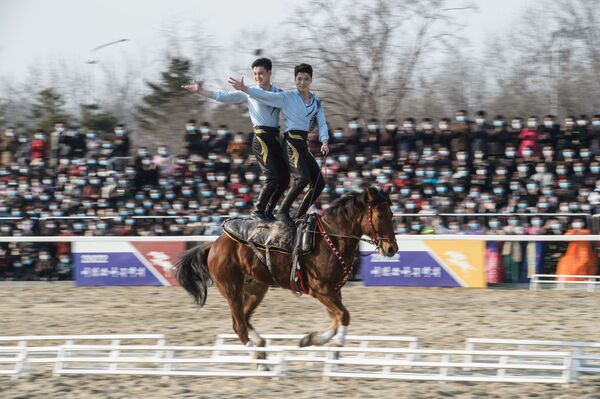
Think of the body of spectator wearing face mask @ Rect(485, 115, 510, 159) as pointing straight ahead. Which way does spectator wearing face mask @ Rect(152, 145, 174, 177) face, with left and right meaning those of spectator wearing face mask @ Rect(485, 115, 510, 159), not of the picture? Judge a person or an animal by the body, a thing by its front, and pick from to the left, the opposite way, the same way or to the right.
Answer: the same way

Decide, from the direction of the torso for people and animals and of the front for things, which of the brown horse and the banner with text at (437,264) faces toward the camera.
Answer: the banner with text

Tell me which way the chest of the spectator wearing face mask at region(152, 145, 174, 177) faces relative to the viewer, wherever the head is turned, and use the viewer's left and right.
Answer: facing the viewer

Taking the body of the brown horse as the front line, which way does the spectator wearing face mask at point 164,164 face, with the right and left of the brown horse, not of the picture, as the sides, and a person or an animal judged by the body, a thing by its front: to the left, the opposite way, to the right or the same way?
to the right

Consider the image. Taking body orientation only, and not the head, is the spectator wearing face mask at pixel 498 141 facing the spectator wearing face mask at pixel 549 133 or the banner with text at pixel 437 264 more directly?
the banner with text

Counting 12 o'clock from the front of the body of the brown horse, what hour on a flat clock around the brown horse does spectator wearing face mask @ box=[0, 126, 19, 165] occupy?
The spectator wearing face mask is roughly at 8 o'clock from the brown horse.

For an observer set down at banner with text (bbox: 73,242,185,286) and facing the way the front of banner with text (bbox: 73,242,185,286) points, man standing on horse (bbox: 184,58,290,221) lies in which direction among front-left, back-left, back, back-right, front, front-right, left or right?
front

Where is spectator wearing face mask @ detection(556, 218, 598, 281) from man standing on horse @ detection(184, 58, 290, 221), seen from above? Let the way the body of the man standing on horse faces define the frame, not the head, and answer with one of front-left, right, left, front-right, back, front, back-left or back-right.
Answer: left

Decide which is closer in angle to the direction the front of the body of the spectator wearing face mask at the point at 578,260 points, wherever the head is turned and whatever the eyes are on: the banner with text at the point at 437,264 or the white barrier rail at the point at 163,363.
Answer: the white barrier rail

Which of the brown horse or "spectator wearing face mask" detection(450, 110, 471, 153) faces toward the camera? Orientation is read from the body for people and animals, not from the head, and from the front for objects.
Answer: the spectator wearing face mask

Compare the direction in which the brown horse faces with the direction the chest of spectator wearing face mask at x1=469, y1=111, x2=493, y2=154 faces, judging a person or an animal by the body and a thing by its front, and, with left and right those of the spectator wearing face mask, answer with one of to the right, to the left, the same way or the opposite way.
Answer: to the left

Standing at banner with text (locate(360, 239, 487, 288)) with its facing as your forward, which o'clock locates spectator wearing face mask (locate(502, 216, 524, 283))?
The spectator wearing face mask is roughly at 9 o'clock from the banner with text.

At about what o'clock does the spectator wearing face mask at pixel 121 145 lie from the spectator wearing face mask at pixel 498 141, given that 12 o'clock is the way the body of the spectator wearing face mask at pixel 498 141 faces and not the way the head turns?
the spectator wearing face mask at pixel 121 145 is roughly at 3 o'clock from the spectator wearing face mask at pixel 498 141.

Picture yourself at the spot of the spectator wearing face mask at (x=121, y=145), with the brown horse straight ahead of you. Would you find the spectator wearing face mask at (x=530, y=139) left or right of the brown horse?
left

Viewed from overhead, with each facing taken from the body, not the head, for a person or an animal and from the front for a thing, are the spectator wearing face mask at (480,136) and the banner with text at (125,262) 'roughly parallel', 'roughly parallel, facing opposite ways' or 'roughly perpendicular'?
roughly parallel

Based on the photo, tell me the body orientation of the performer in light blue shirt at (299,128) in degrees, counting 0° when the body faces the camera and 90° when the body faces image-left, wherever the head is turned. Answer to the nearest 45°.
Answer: approximately 315°

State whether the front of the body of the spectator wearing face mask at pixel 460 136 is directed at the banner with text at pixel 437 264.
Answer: yes

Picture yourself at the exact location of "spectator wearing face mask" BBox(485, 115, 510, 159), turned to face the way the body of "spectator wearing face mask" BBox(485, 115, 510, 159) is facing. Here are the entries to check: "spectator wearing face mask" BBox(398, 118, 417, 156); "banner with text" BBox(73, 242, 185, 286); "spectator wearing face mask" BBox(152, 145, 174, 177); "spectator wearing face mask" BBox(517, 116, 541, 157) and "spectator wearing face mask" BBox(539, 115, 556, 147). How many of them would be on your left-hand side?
2

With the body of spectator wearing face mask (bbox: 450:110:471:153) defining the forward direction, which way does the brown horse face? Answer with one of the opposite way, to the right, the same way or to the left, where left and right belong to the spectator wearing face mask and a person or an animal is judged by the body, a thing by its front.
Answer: to the left

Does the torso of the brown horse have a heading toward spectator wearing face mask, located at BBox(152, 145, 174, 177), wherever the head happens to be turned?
no

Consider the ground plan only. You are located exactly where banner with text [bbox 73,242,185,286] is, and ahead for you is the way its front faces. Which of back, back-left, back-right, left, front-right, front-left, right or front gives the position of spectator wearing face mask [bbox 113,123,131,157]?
back

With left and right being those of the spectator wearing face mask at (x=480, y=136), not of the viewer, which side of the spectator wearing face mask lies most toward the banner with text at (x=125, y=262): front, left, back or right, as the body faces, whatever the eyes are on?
right
